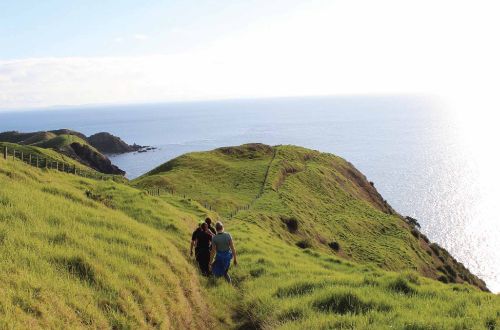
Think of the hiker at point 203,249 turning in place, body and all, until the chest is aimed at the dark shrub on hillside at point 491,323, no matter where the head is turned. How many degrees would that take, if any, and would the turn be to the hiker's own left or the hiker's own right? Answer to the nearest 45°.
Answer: approximately 135° to the hiker's own right

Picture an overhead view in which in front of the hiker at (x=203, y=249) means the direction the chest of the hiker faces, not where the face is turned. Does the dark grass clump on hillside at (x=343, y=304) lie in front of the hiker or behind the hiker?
behind

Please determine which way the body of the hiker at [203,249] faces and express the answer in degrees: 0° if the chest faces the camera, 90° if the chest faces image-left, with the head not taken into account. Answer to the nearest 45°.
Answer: approximately 180°

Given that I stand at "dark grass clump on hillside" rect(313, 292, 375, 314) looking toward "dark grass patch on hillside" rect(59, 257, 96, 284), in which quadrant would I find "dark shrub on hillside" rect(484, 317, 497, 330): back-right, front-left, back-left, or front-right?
back-left

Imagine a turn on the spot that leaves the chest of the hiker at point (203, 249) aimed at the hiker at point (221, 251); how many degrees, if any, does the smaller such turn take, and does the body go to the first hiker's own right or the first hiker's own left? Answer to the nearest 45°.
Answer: approximately 135° to the first hiker's own right
